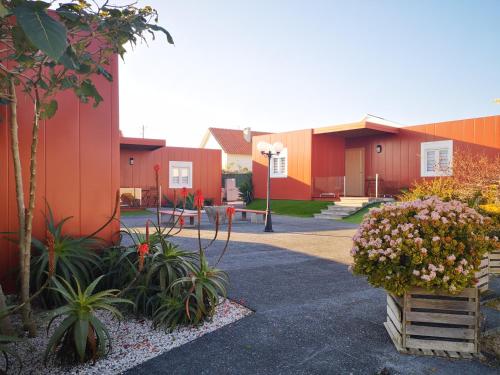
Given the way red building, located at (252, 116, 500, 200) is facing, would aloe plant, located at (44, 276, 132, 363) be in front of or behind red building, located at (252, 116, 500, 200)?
in front

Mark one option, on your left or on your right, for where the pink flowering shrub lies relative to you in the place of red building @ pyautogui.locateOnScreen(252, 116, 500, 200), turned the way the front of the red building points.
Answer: on your left

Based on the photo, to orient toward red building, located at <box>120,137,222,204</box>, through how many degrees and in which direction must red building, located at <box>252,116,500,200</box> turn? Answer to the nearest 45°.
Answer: approximately 45° to its right

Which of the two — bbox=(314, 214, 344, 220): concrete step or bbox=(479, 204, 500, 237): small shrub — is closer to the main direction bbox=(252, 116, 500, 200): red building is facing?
the concrete step

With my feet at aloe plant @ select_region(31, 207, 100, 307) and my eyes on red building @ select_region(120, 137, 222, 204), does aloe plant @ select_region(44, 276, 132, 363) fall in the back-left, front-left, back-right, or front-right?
back-right

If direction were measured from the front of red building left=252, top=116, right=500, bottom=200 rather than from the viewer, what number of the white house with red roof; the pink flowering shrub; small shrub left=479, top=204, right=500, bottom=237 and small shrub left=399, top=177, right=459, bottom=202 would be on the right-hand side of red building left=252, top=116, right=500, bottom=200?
1

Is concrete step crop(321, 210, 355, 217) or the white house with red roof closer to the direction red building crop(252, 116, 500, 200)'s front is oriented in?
the concrete step

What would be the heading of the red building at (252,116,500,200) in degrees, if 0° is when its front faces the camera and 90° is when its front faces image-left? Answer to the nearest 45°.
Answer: approximately 45°

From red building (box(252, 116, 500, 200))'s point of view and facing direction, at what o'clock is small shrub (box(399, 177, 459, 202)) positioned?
The small shrub is roughly at 10 o'clock from the red building.

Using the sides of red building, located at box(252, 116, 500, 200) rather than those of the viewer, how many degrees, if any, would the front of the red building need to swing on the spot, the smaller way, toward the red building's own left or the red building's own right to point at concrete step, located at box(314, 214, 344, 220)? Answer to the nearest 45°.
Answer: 0° — it already faces it

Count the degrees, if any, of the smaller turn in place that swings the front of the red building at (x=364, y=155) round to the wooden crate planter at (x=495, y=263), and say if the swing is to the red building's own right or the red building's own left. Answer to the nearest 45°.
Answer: approximately 45° to the red building's own left
